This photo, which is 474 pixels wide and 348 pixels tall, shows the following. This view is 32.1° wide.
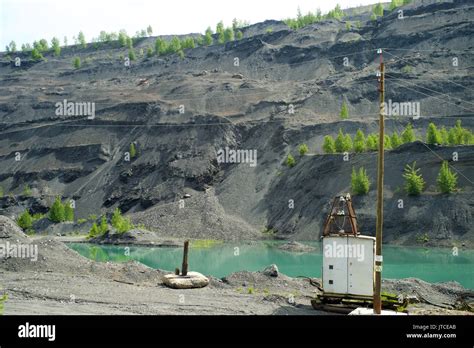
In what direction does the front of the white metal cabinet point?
toward the camera

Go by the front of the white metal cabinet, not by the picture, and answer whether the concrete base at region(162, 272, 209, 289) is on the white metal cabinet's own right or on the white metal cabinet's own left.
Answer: on the white metal cabinet's own right
